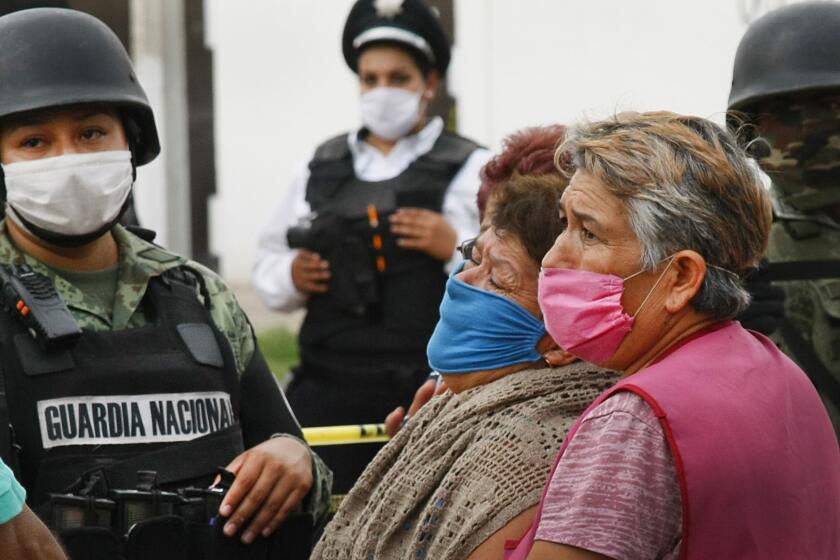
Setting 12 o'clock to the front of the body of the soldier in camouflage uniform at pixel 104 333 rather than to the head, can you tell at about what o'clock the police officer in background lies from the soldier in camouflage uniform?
The police officer in background is roughly at 7 o'clock from the soldier in camouflage uniform.

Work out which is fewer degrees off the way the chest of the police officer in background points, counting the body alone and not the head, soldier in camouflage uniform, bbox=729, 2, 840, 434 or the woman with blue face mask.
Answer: the woman with blue face mask

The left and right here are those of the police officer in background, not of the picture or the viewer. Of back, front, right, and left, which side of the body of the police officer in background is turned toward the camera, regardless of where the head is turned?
front

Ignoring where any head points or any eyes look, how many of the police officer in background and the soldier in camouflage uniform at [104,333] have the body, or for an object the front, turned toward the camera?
2

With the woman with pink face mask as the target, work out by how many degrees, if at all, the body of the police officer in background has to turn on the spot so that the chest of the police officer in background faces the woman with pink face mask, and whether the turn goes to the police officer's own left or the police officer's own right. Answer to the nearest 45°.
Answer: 0° — they already face them

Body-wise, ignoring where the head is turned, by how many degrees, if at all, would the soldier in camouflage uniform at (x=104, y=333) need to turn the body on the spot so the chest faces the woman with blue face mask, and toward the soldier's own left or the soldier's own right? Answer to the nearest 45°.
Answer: approximately 45° to the soldier's own left

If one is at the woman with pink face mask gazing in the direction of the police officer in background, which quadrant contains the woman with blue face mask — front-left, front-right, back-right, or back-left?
front-left

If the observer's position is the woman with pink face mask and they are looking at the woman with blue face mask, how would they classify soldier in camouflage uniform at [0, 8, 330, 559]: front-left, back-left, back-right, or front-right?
front-left

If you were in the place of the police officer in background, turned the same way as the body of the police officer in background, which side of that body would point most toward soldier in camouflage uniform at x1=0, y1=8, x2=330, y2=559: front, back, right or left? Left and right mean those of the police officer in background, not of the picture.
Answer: front

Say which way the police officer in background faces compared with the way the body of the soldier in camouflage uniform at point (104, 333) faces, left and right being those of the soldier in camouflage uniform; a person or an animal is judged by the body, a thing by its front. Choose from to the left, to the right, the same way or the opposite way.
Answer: the same way

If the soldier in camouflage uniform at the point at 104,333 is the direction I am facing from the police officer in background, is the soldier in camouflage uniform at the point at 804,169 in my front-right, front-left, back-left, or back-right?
front-left

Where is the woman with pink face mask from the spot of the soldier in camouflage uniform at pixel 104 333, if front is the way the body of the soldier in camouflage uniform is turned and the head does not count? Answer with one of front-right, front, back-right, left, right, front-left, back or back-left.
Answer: front-left

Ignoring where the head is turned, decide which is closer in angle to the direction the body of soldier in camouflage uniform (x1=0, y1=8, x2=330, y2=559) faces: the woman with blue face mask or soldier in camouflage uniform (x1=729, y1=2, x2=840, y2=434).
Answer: the woman with blue face mask

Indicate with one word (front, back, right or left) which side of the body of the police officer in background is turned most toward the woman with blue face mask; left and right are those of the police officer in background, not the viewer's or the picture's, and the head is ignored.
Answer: front
